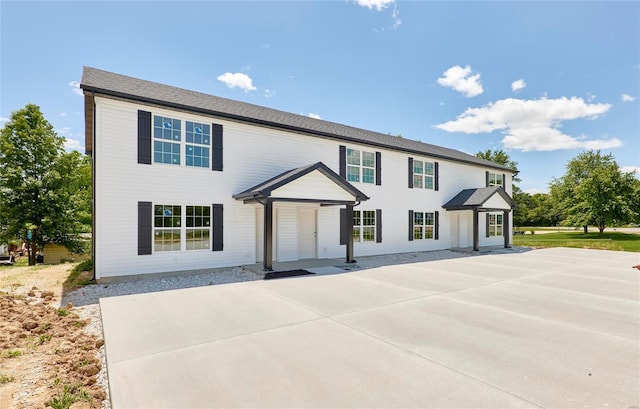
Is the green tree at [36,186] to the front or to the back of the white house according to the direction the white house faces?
to the back

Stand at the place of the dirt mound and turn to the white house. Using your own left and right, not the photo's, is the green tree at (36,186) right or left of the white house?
left

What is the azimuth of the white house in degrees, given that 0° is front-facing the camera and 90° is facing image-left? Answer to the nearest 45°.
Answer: approximately 315°

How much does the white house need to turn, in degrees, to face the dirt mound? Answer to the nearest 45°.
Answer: approximately 45° to its right

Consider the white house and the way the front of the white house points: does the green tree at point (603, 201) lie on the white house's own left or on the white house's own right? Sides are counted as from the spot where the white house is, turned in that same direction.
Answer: on the white house's own left
